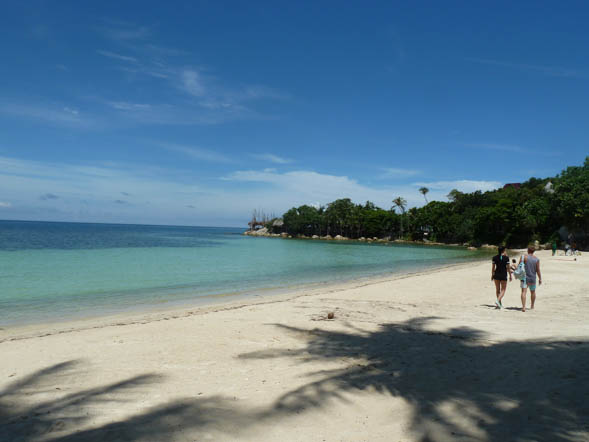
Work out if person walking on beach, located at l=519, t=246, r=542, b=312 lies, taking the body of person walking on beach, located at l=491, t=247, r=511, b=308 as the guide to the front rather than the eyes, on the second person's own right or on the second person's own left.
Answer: on the second person's own right

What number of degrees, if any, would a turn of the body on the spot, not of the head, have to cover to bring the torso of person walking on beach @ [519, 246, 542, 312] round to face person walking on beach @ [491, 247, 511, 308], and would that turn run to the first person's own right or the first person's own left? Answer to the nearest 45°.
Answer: approximately 90° to the first person's own left

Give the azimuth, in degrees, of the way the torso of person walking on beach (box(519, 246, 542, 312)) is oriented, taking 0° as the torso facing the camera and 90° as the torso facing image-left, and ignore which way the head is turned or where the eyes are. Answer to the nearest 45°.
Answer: approximately 180°

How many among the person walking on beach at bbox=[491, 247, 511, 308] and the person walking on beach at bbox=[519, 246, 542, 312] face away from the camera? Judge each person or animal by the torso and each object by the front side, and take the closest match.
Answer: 2

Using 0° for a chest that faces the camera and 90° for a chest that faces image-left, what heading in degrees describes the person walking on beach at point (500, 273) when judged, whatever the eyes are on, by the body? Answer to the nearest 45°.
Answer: approximately 180°
